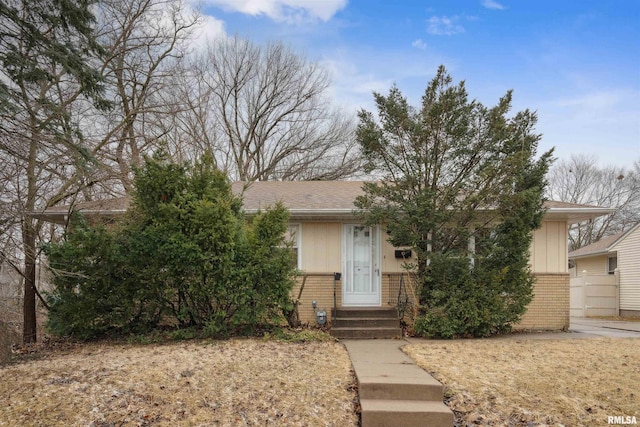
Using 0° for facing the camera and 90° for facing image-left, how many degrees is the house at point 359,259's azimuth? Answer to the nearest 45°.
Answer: approximately 0°

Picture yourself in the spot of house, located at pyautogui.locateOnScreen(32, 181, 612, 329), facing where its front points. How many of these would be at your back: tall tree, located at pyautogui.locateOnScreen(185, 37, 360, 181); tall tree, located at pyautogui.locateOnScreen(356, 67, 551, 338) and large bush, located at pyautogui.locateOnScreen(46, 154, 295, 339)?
1

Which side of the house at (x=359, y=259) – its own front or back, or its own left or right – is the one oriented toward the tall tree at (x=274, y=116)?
back

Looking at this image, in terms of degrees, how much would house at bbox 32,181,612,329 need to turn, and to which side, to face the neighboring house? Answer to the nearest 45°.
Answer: approximately 135° to its left

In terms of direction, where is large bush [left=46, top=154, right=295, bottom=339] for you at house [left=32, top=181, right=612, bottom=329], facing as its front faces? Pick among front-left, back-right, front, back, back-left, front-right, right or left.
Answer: front-right

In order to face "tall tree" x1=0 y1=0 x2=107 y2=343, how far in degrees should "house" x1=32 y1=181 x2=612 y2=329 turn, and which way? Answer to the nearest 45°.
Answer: approximately 45° to its right

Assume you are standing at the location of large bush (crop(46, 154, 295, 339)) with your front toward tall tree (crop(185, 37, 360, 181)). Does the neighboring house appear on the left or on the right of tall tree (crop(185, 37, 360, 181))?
right

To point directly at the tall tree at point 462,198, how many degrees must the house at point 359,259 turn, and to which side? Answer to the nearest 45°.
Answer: approximately 45° to its left

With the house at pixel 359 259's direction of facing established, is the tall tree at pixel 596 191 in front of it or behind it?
behind
